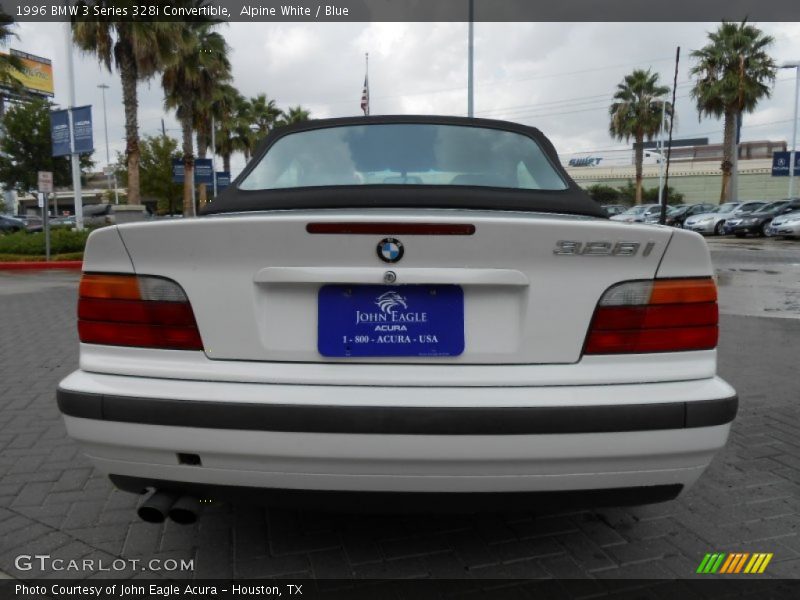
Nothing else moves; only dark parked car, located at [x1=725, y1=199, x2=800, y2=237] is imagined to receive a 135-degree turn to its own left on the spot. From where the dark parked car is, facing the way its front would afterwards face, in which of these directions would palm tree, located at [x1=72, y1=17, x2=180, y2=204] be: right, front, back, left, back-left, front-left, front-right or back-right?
back-right

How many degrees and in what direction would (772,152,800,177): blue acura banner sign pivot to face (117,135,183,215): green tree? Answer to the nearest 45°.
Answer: approximately 90° to its right

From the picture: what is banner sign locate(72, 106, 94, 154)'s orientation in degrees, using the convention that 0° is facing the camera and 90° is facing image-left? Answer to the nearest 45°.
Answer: approximately 0°

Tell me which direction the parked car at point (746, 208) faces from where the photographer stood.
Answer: facing the viewer and to the left of the viewer

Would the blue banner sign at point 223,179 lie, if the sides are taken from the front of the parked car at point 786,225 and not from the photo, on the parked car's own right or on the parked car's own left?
on the parked car's own right

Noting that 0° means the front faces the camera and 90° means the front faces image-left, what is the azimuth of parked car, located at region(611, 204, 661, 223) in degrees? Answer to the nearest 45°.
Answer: approximately 45°

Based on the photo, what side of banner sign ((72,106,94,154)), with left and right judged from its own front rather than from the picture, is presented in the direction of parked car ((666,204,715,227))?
left

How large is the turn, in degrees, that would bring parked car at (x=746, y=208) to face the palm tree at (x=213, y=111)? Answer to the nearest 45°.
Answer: approximately 45° to its right

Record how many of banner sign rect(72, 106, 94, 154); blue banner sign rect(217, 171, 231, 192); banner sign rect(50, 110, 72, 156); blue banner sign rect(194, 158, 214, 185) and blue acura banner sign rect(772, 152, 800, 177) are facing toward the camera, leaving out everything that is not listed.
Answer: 5

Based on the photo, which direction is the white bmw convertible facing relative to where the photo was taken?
away from the camera

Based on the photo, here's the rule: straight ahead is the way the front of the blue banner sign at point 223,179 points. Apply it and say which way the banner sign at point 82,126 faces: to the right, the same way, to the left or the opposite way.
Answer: the same way

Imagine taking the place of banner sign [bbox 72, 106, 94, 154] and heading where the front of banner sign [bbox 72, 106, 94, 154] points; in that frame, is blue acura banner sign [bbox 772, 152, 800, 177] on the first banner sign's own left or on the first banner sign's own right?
on the first banner sign's own left

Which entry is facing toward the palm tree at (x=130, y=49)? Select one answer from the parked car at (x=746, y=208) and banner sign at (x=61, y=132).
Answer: the parked car

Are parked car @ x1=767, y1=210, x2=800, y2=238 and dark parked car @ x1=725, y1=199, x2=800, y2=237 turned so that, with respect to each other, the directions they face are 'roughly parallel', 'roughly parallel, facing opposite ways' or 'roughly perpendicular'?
roughly parallel

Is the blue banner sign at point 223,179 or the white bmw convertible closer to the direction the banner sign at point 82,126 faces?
the white bmw convertible

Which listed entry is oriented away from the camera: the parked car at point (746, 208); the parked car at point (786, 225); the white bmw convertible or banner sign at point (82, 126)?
the white bmw convertible

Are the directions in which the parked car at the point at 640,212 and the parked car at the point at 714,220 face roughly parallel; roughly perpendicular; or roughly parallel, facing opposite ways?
roughly parallel

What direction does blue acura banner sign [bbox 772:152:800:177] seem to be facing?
toward the camera
